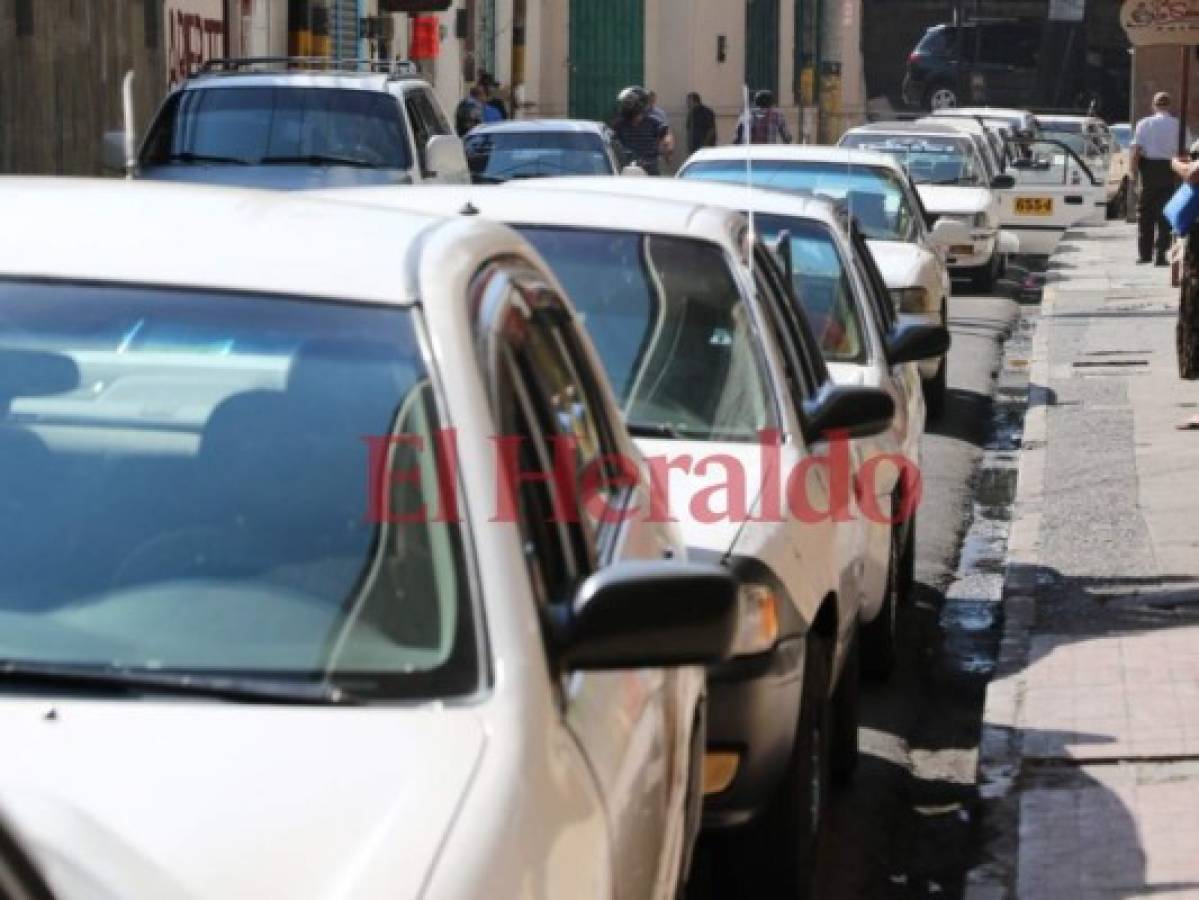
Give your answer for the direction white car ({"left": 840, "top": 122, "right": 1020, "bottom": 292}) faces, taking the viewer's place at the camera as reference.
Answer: facing the viewer

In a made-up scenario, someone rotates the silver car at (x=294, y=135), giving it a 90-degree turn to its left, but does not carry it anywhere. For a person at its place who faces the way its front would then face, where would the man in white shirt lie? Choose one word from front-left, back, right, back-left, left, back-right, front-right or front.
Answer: front-left

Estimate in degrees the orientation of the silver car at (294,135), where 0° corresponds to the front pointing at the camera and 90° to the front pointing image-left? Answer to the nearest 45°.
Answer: approximately 0°

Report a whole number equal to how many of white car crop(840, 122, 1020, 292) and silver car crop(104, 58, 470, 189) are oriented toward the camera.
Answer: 2

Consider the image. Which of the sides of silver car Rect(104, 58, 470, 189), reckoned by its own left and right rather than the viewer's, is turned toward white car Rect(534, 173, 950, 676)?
front

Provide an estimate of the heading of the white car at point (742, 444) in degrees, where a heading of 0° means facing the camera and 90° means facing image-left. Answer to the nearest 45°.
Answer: approximately 0°

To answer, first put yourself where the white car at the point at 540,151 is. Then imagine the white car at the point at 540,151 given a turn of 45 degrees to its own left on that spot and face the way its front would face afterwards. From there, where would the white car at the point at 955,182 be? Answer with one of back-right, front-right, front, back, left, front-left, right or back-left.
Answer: left

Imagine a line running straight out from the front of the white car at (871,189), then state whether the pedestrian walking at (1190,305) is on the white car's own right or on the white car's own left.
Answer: on the white car's own left

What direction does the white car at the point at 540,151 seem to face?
toward the camera

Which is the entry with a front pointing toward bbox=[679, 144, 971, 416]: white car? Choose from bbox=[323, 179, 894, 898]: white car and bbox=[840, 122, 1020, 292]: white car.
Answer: bbox=[840, 122, 1020, 292]: white car

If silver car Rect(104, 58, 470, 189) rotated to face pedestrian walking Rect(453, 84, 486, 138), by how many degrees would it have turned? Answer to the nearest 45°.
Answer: approximately 180°

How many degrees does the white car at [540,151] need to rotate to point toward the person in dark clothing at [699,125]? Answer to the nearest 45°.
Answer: approximately 180°

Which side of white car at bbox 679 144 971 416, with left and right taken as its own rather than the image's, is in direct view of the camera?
front

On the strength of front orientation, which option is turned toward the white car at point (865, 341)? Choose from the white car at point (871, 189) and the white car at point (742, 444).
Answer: the white car at point (871, 189)

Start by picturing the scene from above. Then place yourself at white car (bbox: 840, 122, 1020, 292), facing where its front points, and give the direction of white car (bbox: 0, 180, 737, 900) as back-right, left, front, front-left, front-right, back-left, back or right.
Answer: front

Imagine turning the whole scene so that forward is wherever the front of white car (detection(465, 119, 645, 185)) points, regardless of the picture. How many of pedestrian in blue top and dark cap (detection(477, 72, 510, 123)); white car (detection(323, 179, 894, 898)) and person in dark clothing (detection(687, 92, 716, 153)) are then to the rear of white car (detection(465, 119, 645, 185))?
2

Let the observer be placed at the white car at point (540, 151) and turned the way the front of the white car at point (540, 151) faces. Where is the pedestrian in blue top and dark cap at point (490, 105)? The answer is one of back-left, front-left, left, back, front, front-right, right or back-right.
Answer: back

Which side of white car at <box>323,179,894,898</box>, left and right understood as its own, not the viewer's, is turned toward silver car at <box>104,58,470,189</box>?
back

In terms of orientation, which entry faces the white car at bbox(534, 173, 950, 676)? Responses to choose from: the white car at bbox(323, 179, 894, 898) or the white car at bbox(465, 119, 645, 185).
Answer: the white car at bbox(465, 119, 645, 185)
